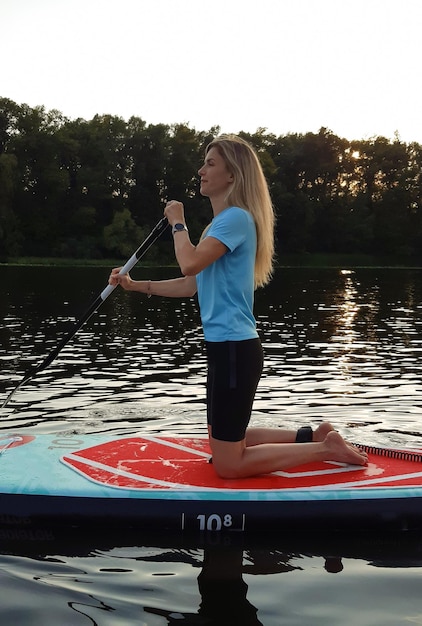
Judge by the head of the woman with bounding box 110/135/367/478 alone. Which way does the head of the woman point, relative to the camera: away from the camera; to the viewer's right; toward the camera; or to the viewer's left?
to the viewer's left

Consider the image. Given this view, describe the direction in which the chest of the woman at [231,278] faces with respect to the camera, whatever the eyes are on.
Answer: to the viewer's left

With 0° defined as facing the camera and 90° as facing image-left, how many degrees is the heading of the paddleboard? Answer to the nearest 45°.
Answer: approximately 90°
